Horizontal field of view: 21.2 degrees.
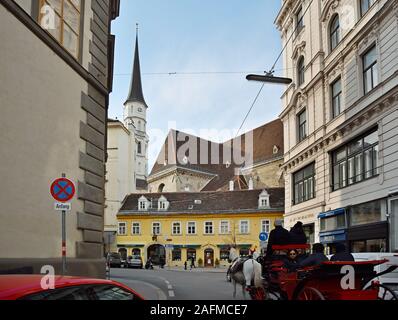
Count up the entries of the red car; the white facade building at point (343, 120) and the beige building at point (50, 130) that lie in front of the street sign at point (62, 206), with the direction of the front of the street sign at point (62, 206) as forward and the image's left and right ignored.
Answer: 1

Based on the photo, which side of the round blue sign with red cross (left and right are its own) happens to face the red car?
front

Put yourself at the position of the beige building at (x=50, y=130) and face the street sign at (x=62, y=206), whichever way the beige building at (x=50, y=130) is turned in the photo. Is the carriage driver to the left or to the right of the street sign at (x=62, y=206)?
left

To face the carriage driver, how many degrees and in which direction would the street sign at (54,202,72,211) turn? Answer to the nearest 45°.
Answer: approximately 90° to its left

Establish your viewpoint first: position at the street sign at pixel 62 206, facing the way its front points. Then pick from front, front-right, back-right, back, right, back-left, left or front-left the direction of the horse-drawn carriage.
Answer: front-left

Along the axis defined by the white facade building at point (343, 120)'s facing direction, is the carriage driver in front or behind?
in front

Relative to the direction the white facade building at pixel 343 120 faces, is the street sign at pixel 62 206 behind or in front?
in front
